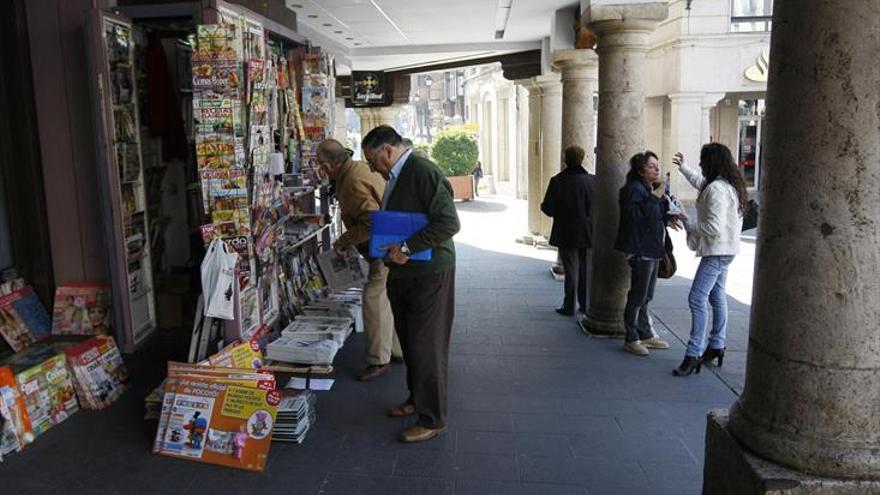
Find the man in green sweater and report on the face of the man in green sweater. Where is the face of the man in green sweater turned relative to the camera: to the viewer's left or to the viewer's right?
to the viewer's left

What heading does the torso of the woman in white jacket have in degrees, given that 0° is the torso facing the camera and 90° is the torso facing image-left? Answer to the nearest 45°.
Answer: approximately 90°

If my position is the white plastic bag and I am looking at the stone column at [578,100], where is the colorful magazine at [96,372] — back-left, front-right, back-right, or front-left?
back-left

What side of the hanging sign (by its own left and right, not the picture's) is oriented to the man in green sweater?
front

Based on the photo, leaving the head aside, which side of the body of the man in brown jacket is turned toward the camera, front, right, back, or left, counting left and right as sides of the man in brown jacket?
left

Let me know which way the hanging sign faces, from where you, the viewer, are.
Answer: facing the viewer

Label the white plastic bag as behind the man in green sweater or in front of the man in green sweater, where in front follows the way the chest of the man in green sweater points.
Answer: in front

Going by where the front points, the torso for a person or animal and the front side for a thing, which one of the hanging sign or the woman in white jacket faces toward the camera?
the hanging sign

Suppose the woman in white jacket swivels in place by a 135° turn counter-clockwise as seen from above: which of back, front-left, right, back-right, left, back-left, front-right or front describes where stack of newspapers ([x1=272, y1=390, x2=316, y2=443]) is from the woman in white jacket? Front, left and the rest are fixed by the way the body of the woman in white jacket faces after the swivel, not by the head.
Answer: right

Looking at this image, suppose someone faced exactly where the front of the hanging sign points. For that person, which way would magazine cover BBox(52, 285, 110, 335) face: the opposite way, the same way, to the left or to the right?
the same way

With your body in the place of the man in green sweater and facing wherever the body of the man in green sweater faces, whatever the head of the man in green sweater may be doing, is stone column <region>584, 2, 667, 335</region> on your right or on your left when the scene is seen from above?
on your right

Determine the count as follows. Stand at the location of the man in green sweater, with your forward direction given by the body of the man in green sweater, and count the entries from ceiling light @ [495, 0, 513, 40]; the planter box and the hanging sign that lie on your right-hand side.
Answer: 3

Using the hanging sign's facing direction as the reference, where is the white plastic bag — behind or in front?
in front

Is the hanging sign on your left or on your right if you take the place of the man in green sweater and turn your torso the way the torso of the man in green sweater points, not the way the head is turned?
on your right

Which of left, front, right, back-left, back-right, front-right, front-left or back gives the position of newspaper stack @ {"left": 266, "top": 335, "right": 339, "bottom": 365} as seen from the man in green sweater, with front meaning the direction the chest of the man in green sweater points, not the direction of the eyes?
front-right

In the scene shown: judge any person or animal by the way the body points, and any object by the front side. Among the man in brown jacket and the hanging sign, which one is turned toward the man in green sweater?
the hanging sign

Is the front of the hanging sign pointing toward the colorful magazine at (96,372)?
yes

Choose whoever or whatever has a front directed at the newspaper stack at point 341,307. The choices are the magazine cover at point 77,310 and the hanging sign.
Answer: the hanging sign

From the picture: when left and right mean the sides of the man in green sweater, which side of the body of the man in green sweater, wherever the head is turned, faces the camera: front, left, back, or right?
left

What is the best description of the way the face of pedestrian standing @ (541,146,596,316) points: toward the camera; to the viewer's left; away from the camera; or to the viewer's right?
away from the camera
